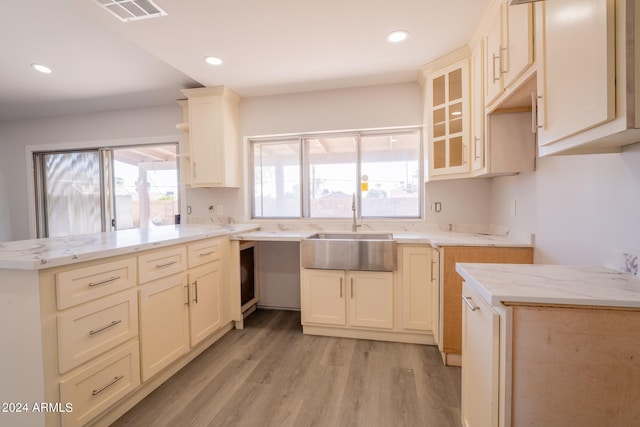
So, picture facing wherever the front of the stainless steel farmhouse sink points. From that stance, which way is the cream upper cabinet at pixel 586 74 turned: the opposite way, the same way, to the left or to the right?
to the right

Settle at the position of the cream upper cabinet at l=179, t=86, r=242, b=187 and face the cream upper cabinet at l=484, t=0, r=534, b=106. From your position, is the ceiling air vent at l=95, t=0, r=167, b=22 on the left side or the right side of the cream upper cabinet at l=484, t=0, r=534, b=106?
right

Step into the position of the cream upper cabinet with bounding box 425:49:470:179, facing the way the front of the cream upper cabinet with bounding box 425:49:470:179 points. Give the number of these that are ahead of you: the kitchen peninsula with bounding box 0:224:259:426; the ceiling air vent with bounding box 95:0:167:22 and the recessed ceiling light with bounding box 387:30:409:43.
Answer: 3

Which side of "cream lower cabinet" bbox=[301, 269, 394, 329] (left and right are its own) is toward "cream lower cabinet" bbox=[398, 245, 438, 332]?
left

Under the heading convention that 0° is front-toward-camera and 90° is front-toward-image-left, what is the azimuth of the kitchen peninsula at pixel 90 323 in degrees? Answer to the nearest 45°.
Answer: approximately 315°

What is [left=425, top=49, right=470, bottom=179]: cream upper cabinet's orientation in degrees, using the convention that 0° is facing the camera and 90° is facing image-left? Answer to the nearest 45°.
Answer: approximately 45°

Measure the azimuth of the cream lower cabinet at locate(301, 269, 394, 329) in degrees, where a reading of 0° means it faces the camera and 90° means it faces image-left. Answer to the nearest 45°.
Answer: approximately 0°

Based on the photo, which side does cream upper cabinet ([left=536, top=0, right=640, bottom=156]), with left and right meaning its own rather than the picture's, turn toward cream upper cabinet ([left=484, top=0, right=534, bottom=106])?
right

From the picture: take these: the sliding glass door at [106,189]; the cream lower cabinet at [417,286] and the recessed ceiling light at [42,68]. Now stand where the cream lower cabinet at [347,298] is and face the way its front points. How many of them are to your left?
1
